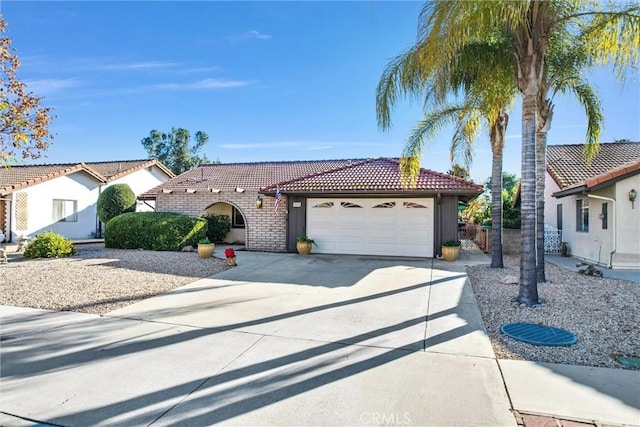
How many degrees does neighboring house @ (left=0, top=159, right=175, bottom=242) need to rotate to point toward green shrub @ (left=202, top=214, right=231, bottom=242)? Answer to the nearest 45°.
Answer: approximately 90° to its left

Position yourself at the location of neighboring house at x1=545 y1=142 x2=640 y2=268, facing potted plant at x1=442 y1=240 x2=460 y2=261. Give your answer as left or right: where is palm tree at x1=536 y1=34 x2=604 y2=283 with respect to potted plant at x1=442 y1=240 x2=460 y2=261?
left

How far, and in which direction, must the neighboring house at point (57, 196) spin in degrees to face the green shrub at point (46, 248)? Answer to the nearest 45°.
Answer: approximately 45° to its left

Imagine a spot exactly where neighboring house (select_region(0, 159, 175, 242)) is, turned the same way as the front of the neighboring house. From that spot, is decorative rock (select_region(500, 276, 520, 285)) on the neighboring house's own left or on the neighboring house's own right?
on the neighboring house's own left

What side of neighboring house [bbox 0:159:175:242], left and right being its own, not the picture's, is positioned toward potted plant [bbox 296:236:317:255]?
left

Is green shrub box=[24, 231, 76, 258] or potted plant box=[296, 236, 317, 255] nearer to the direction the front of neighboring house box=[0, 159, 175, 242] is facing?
the green shrub

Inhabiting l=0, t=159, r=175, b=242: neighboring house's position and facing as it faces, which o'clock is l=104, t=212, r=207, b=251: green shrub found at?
The green shrub is roughly at 10 o'clock from the neighboring house.

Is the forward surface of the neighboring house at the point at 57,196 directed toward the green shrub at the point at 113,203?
no

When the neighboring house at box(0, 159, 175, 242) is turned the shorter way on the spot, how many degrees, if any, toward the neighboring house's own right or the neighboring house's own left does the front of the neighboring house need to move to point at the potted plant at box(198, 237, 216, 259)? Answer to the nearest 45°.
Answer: approximately 45° to the neighboring house's own left

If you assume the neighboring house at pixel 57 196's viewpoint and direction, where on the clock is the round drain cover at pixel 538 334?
The round drain cover is roughly at 10 o'clock from the neighboring house.

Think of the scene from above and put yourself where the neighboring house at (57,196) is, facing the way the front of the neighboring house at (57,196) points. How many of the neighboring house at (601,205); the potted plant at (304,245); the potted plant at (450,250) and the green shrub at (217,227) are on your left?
4

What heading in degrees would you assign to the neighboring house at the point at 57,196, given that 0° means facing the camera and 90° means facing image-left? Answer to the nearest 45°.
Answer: approximately 45°

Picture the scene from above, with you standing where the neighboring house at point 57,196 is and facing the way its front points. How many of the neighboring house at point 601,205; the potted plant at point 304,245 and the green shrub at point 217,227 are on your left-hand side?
3

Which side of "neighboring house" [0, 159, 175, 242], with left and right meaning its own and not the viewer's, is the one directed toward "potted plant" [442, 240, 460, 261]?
left
